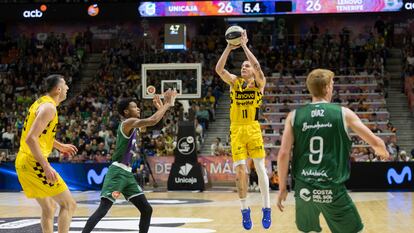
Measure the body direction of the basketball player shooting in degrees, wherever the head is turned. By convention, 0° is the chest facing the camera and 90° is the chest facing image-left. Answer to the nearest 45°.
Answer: approximately 0°

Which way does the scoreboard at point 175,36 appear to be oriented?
toward the camera

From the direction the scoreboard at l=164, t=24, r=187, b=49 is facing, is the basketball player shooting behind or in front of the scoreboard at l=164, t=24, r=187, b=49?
in front

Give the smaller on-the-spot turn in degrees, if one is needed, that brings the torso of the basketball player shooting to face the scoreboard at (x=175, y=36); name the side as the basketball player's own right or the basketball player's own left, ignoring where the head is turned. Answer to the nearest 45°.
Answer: approximately 180°
